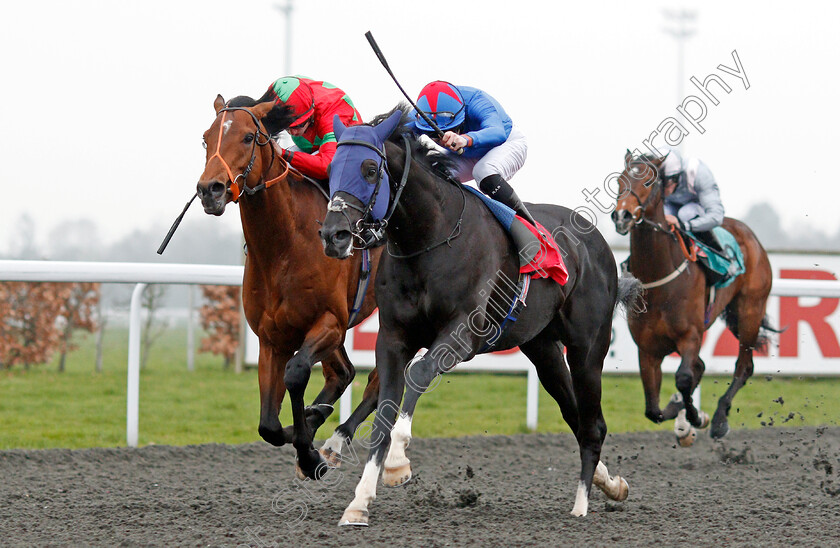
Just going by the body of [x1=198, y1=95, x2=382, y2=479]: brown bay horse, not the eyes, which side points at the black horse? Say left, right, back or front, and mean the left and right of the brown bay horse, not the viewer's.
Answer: left

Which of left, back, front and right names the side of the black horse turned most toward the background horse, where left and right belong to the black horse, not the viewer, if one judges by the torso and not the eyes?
back

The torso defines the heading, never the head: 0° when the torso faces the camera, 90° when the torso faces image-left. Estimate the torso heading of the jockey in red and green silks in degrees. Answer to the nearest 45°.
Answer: approximately 45°

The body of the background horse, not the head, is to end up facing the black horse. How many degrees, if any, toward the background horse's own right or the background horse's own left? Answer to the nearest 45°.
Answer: approximately 45° to the background horse's own left

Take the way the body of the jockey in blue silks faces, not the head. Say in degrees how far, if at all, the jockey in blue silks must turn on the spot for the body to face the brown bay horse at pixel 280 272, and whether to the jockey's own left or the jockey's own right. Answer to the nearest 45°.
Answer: approximately 45° to the jockey's own right
